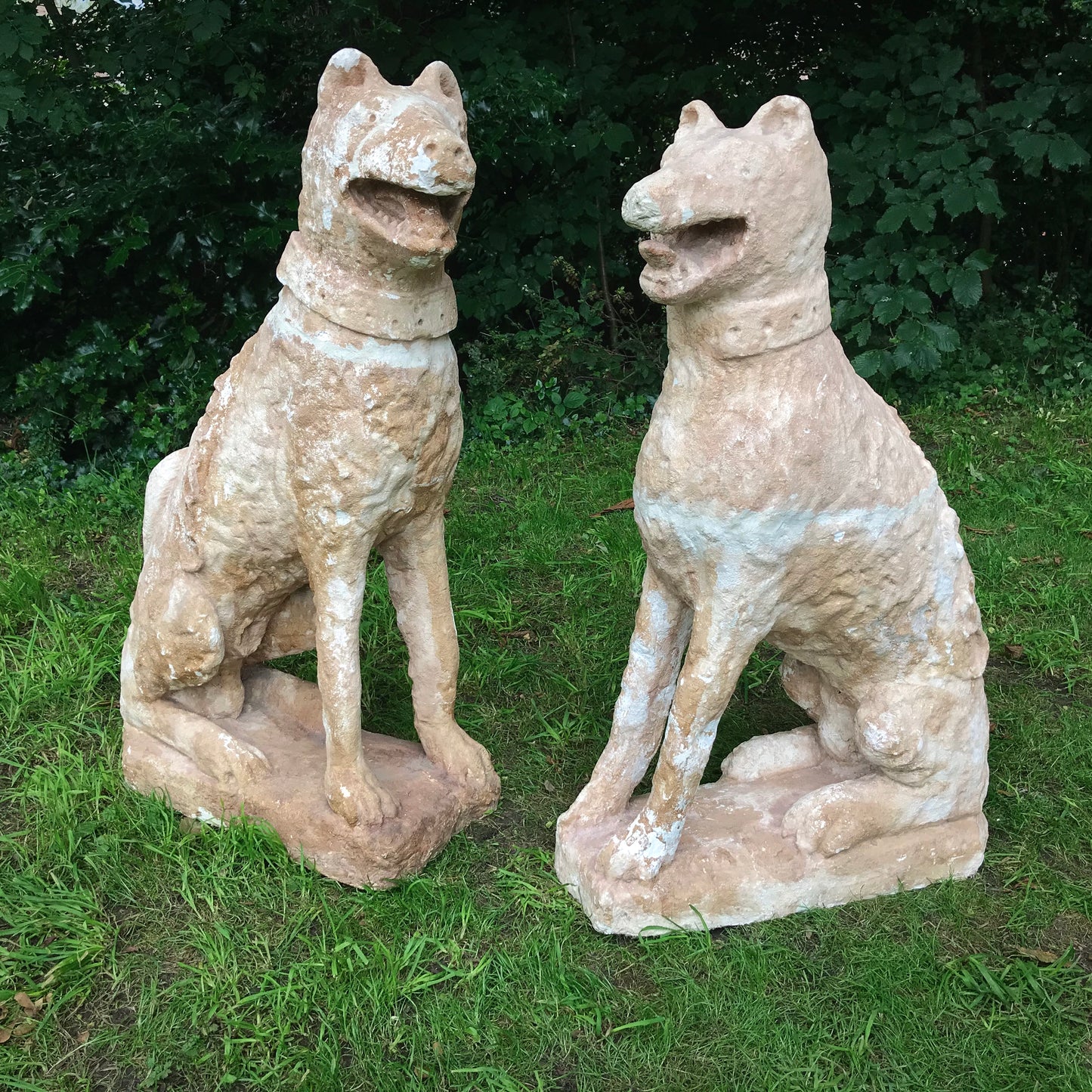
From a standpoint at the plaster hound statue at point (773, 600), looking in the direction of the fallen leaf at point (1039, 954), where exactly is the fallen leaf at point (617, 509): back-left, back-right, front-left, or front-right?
back-left

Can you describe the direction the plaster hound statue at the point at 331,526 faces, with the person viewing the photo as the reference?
facing the viewer and to the right of the viewer

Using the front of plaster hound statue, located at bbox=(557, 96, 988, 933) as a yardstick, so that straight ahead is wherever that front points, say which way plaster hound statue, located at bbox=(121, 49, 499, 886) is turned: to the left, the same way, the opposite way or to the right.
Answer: to the left

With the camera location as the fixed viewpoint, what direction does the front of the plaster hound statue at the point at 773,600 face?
facing the viewer and to the left of the viewer

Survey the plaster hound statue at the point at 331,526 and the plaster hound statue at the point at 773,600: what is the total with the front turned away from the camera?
0

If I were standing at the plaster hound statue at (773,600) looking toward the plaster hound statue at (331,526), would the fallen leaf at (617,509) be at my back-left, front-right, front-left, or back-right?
front-right

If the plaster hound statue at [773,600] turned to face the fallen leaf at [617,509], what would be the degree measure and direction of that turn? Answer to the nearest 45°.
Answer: approximately 135° to its right

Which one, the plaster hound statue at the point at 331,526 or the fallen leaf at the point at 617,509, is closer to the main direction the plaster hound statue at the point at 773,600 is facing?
the plaster hound statue

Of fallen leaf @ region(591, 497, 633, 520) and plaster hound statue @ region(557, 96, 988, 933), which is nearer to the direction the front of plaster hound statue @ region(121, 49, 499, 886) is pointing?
the plaster hound statue

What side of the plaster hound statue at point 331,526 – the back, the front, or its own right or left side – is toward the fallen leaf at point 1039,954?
front

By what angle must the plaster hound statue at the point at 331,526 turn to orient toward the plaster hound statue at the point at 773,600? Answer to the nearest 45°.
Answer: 0° — it already faces it

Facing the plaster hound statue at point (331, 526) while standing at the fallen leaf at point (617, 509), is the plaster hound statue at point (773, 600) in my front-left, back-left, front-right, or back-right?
front-left
